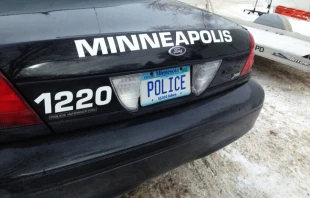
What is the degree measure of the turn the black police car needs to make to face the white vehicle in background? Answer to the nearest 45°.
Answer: approximately 90° to its right

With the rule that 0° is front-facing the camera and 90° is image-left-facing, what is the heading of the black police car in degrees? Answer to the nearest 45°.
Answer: approximately 135°
